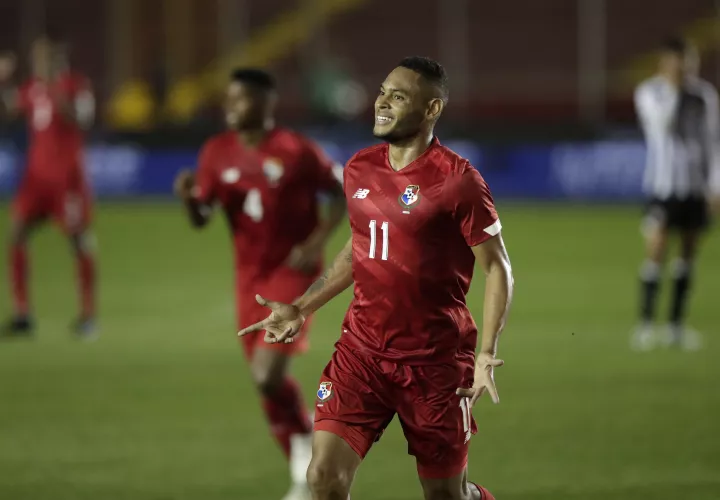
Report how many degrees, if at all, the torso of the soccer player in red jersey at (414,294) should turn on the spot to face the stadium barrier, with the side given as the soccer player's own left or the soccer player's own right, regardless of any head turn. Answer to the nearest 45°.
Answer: approximately 135° to the soccer player's own right

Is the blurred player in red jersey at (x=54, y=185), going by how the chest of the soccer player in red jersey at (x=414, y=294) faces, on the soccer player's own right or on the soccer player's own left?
on the soccer player's own right

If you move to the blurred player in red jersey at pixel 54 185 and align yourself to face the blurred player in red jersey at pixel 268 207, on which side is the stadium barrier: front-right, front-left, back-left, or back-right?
back-left

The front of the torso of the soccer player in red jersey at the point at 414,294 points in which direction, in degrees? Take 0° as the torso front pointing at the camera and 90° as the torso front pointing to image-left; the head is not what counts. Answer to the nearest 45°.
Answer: approximately 45°

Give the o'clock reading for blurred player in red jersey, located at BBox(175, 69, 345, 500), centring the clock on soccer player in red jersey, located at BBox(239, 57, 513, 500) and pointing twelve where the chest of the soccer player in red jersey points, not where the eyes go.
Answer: The blurred player in red jersey is roughly at 4 o'clock from the soccer player in red jersey.
